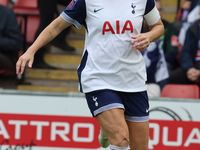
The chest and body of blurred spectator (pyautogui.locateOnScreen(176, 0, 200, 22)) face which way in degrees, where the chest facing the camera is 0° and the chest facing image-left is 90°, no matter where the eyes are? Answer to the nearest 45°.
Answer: approximately 0°

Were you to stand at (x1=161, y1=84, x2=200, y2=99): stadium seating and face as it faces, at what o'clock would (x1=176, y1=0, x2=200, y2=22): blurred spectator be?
The blurred spectator is roughly at 6 o'clock from the stadium seating.

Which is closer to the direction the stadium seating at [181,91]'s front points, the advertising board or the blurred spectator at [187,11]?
the advertising board
